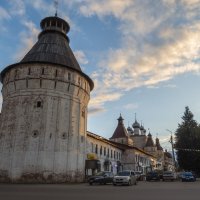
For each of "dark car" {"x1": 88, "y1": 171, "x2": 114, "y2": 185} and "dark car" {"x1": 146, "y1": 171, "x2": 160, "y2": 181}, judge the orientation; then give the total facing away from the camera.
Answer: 0

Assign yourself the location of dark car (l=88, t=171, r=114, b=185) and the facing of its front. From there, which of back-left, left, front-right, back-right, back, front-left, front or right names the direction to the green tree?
back

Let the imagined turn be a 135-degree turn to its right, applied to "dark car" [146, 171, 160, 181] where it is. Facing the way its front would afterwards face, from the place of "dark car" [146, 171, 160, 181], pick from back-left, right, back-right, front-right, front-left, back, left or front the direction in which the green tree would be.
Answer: right

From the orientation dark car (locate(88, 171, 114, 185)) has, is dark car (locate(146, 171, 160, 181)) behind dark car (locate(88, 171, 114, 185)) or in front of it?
behind

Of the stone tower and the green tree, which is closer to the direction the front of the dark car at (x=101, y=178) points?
the stone tower

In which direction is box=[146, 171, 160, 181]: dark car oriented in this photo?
toward the camera

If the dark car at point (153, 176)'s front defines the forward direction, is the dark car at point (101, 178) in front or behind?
in front

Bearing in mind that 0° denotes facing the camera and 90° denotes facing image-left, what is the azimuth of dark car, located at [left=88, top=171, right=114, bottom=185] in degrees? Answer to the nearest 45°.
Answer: approximately 45°
